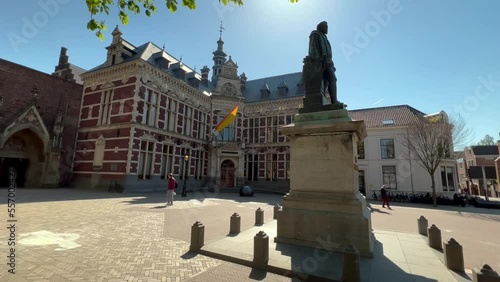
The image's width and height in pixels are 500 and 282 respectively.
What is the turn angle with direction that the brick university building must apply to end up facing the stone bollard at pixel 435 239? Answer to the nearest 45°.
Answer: approximately 45° to its left

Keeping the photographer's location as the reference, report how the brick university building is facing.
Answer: facing the viewer

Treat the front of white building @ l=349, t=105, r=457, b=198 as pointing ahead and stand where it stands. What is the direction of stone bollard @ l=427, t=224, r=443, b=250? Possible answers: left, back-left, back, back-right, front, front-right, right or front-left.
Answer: front

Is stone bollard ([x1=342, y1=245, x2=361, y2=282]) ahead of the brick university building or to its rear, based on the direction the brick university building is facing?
ahead

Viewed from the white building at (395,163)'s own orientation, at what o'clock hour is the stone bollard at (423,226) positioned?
The stone bollard is roughly at 12 o'clock from the white building.

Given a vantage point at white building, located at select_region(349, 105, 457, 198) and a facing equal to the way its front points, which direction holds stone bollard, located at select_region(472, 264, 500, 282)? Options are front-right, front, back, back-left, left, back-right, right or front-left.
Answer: front

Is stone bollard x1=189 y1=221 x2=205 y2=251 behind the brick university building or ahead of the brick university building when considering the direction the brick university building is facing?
ahead

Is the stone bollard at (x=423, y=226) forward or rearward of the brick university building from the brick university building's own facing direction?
forward

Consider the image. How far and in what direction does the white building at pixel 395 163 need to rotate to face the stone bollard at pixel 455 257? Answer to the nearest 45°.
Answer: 0° — it already faces it

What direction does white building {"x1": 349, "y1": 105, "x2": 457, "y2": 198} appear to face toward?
toward the camera

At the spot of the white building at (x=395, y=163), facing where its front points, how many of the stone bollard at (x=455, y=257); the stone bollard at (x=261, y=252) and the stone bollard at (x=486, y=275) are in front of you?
3
